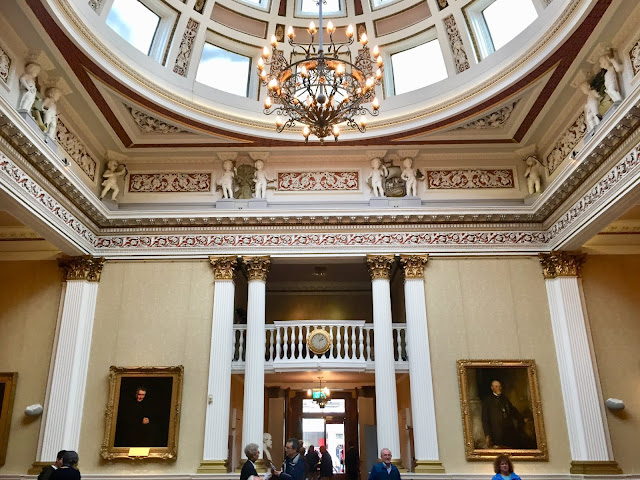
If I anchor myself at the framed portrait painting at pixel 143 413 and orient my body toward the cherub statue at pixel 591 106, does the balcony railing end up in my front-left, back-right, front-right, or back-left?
front-left

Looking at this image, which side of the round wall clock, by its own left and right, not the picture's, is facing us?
front

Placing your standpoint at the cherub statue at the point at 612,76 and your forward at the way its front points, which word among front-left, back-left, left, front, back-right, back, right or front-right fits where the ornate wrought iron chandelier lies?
front-left

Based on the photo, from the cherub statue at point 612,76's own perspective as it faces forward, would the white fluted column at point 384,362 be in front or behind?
in front

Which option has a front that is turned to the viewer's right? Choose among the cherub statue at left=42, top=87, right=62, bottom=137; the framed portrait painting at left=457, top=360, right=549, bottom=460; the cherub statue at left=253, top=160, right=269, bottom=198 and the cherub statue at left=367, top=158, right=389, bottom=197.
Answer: the cherub statue at left=42, top=87, right=62, bottom=137

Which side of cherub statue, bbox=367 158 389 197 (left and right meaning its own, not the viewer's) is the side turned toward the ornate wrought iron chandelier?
front

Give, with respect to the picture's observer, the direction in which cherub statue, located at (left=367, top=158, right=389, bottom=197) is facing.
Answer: facing the viewer

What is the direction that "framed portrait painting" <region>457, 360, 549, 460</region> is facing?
toward the camera

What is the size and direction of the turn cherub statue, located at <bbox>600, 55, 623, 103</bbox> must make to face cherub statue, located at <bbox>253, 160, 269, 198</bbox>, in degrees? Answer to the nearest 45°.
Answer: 0° — it already faces it

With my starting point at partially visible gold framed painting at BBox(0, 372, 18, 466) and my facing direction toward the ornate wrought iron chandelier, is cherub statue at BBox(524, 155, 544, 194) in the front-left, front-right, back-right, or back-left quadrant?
front-left

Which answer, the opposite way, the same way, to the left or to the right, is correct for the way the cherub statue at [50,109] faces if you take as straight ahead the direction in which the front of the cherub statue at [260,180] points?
to the left

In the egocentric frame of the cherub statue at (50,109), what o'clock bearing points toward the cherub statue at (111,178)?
the cherub statue at (111,178) is roughly at 10 o'clock from the cherub statue at (50,109).

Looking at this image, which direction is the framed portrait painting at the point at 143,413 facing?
toward the camera

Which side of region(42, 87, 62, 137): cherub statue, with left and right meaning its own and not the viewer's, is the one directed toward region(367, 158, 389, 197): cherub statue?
front

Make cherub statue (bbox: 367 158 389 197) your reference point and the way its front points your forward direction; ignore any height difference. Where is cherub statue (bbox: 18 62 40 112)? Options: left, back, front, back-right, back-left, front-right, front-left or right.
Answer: front-right

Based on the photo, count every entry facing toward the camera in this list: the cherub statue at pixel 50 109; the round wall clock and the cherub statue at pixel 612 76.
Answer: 1

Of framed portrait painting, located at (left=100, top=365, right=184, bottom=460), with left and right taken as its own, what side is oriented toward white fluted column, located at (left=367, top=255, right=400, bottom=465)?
left
